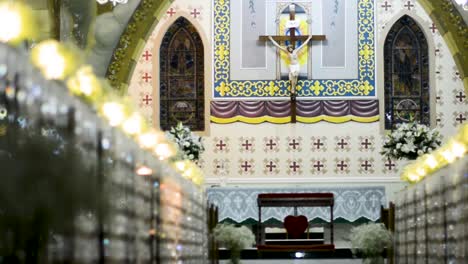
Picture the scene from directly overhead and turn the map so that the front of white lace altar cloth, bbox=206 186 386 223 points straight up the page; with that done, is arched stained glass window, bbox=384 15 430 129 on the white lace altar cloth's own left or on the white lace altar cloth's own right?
on the white lace altar cloth's own left

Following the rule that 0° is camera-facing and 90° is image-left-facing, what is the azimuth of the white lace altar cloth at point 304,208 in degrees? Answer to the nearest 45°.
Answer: approximately 0°

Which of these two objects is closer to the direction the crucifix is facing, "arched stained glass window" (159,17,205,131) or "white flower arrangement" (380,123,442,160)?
the white flower arrangement

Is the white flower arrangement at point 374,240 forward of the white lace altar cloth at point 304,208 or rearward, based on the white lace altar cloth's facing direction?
forward
